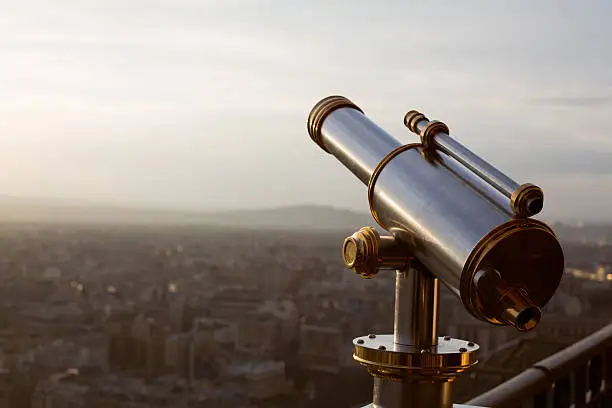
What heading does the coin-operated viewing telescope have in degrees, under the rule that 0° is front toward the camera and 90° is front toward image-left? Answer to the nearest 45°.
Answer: approximately 135°

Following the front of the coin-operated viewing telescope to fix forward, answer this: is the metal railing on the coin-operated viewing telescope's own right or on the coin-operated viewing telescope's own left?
on the coin-operated viewing telescope's own right
